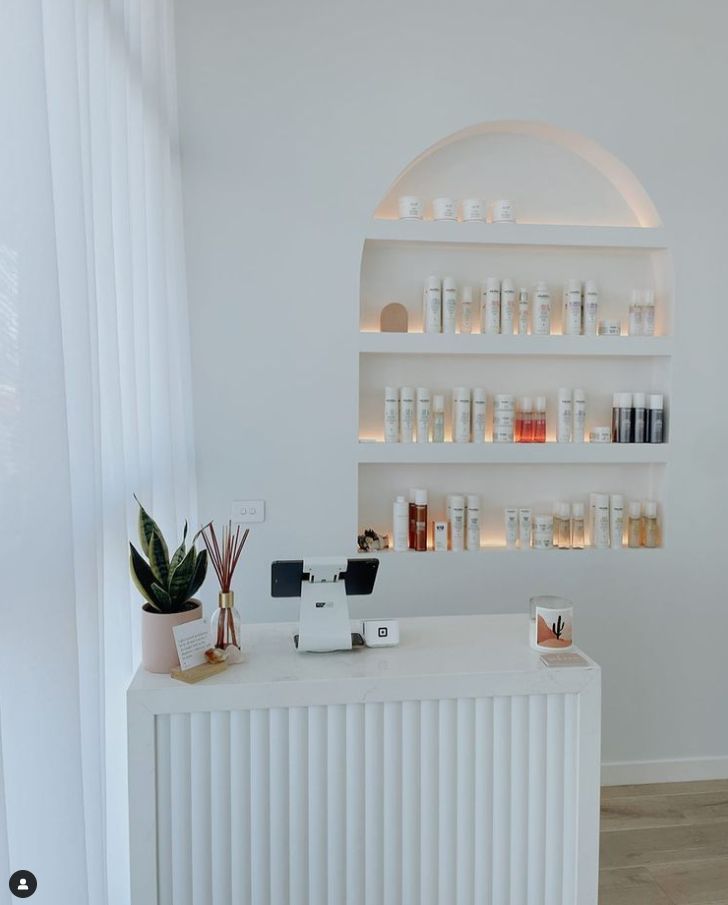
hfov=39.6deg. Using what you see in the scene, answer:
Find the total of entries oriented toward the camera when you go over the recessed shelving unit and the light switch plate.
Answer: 2

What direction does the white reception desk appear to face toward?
toward the camera

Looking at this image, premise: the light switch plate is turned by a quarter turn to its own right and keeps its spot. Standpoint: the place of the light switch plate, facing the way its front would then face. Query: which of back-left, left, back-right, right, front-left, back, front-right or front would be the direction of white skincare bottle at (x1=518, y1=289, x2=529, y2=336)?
back

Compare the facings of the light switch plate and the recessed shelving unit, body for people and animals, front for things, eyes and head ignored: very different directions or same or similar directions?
same or similar directions

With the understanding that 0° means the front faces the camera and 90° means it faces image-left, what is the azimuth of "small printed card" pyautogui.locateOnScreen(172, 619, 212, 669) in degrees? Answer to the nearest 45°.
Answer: approximately 0°

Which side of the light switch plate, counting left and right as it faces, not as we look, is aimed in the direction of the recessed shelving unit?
left

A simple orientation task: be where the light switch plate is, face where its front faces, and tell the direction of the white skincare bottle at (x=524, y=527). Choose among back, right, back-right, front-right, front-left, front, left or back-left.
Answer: left

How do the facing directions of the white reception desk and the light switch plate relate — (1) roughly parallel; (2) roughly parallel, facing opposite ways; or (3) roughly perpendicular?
roughly parallel

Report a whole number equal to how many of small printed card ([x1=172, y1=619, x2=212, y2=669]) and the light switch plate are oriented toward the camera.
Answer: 2

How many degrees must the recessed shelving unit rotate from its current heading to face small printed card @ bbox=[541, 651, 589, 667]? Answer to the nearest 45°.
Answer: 0° — it already faces it

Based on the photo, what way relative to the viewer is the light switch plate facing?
toward the camera
